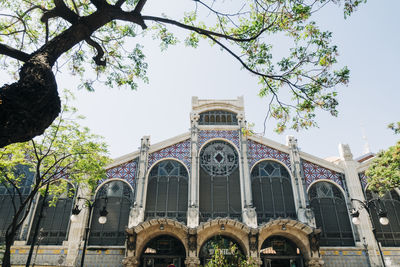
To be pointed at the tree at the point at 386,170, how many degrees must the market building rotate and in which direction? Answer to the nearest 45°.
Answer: approximately 90° to its left

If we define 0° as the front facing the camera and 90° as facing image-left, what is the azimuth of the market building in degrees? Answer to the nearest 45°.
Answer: approximately 0°
